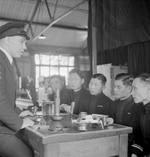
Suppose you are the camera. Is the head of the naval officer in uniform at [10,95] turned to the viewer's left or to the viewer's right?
to the viewer's right

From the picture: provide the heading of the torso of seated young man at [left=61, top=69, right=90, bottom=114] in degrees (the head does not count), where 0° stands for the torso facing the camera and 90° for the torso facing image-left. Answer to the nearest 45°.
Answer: approximately 45°

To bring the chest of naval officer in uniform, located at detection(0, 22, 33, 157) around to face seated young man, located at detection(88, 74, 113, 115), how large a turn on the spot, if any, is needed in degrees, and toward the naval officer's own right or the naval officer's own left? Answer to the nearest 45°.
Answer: approximately 45° to the naval officer's own left

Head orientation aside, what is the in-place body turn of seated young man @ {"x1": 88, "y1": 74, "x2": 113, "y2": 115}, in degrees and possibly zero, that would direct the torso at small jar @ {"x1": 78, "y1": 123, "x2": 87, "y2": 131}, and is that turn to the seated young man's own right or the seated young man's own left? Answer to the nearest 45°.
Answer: approximately 45° to the seated young man's own left

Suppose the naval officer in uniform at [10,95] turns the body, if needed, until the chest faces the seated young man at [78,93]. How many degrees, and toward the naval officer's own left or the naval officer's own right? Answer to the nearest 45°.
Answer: approximately 45° to the naval officer's own left

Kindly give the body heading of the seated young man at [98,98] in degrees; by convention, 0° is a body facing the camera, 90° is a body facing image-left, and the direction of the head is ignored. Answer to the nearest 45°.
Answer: approximately 45°

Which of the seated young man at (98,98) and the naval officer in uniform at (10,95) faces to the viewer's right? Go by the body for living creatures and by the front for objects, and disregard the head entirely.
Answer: the naval officer in uniform

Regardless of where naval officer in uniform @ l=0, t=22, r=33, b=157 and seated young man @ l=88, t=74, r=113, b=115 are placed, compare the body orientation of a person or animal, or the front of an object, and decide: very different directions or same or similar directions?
very different directions

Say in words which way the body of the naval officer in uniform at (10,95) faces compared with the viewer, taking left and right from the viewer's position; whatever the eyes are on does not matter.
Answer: facing to the right of the viewer
